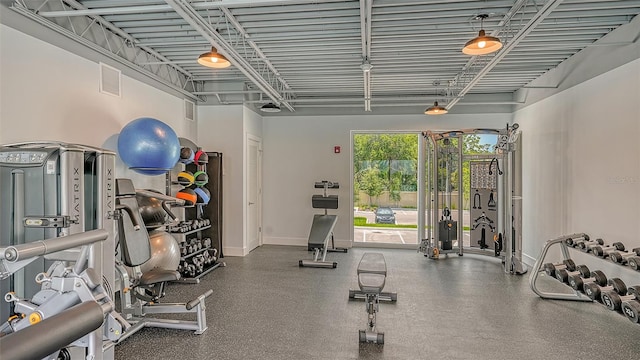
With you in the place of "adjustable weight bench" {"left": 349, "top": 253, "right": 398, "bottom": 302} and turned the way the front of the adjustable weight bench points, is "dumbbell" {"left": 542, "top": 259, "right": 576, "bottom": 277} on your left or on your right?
on your left

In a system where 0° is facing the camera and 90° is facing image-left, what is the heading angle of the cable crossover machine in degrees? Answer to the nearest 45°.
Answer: approximately 45°

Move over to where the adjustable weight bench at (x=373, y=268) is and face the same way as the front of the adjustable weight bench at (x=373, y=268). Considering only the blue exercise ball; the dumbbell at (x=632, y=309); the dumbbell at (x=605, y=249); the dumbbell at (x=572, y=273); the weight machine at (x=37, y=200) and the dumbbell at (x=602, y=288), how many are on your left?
4

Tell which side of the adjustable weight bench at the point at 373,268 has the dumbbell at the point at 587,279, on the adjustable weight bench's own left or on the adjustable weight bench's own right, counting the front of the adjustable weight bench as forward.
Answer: on the adjustable weight bench's own left

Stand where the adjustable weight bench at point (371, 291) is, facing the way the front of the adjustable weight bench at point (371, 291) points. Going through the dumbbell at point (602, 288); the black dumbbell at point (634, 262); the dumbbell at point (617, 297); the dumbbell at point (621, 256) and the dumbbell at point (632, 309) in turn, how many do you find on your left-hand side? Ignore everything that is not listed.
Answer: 5

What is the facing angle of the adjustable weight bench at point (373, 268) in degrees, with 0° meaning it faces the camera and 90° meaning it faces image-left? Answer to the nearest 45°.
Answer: approximately 0°

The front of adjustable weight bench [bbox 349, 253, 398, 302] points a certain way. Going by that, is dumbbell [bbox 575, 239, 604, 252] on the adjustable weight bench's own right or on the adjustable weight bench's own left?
on the adjustable weight bench's own left

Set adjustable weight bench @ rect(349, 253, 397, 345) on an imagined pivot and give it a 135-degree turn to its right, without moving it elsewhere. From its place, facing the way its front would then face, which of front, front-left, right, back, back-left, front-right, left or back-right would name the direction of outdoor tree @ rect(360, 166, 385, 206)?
front-right

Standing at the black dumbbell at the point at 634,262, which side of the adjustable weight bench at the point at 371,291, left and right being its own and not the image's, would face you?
left

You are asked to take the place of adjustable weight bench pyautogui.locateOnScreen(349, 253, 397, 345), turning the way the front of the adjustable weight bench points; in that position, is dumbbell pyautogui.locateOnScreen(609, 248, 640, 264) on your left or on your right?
on your left

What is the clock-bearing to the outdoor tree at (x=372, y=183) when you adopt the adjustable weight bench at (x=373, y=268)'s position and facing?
The outdoor tree is roughly at 6 o'clock from the adjustable weight bench.
